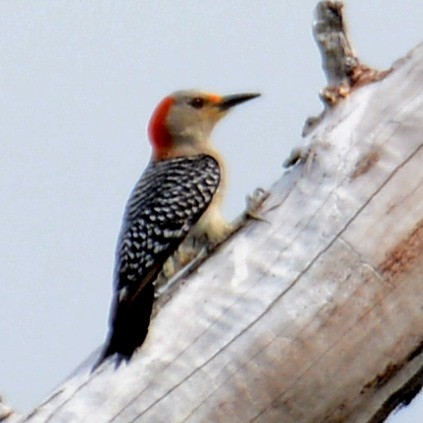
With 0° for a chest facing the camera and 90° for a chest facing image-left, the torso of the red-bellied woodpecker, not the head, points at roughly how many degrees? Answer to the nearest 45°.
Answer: approximately 270°
